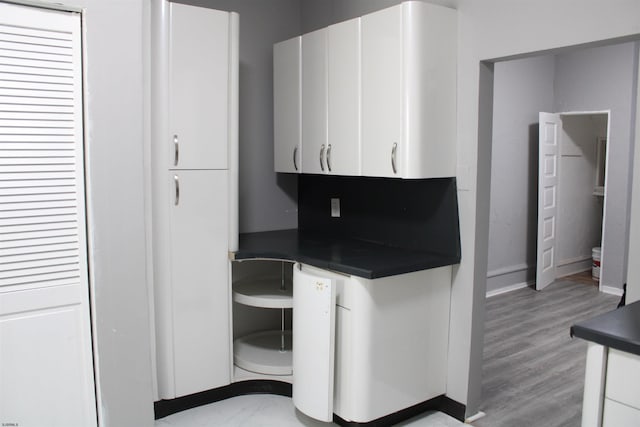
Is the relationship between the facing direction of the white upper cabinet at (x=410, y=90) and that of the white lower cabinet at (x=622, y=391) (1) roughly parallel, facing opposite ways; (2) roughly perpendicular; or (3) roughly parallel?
roughly parallel

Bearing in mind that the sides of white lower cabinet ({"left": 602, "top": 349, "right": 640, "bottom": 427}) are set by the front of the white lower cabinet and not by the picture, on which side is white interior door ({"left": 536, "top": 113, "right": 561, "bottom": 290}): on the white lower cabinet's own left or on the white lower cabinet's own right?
on the white lower cabinet's own right

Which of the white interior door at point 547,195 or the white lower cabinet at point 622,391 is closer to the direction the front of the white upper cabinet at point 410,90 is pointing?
the white lower cabinet

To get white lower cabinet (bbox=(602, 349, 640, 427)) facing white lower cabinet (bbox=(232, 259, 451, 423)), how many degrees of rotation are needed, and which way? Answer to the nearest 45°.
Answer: approximately 90° to its right

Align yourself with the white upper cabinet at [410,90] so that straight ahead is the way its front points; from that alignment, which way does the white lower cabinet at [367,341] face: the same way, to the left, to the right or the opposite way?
the same way

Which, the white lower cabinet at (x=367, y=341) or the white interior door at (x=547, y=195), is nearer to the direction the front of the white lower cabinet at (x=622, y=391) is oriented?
the white lower cabinet

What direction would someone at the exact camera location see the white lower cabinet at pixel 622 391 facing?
facing the viewer and to the left of the viewer

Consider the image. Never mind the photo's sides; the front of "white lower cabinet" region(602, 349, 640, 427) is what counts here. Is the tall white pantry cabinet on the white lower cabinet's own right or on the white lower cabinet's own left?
on the white lower cabinet's own right

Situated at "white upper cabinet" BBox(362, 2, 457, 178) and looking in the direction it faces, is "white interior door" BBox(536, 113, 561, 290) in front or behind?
behind

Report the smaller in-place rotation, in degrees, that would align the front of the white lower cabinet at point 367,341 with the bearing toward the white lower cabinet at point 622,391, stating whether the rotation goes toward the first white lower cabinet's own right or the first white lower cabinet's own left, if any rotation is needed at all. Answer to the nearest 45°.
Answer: approximately 90° to the first white lower cabinet's own left

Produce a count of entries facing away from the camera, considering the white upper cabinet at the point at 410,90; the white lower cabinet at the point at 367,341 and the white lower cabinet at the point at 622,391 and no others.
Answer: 0

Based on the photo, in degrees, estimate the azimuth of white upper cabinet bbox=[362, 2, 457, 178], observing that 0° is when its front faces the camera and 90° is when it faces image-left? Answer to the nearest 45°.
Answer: approximately 45°

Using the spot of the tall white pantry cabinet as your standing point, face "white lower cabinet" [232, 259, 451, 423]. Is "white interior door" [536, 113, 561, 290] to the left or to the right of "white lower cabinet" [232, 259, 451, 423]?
left

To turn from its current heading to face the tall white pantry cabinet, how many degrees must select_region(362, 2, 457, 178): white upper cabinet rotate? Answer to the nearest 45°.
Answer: approximately 45° to its right

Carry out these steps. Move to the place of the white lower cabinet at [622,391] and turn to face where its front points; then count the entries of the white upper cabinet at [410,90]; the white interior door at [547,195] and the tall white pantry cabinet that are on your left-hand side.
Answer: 0

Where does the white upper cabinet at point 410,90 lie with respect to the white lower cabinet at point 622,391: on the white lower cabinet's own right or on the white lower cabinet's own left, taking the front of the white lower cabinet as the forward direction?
on the white lower cabinet's own right

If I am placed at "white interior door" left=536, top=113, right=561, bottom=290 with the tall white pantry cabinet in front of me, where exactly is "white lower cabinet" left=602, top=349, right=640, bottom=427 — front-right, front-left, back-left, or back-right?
front-left
